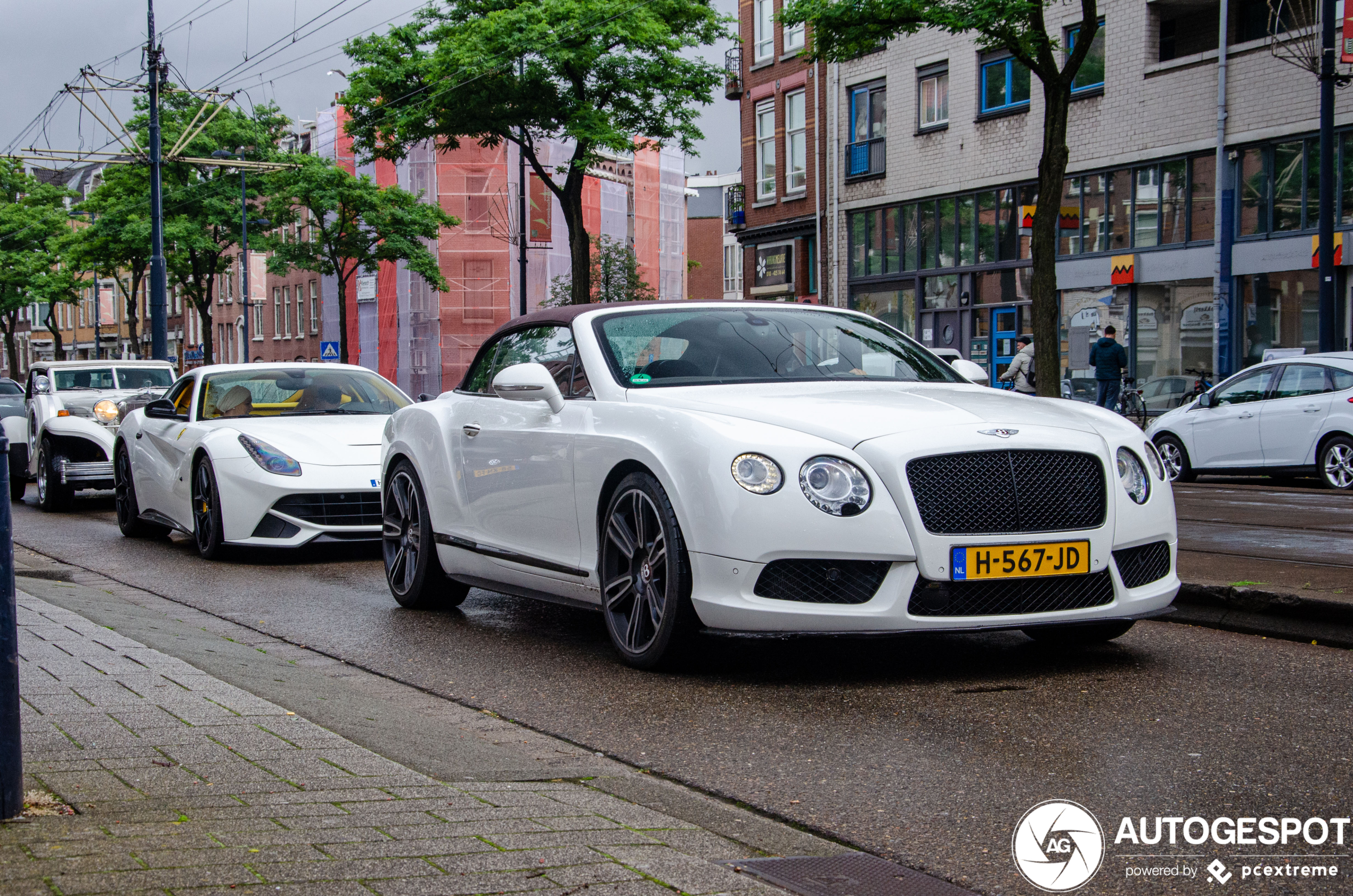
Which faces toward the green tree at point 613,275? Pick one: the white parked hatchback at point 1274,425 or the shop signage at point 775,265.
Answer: the white parked hatchback

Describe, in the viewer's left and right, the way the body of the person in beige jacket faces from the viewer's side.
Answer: facing to the left of the viewer

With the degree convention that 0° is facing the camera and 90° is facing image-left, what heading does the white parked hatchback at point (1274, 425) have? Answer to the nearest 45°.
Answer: approximately 135°

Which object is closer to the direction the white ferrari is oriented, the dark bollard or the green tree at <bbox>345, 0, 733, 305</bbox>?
the dark bollard

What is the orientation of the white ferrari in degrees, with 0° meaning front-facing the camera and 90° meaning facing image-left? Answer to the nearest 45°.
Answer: approximately 315°

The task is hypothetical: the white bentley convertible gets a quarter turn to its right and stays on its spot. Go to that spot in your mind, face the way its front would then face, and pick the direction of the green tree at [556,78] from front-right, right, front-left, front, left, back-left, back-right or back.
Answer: back-right

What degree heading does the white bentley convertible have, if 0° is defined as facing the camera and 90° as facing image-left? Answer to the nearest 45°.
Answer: approximately 315°

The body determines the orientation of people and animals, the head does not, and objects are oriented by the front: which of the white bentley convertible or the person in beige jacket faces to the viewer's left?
the person in beige jacket

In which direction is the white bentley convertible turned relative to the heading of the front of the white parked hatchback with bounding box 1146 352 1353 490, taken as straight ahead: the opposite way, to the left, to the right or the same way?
the opposite way

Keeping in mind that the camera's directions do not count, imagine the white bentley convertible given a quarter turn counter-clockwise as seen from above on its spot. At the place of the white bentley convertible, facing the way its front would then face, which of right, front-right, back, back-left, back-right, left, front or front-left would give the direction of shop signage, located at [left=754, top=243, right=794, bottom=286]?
front-left

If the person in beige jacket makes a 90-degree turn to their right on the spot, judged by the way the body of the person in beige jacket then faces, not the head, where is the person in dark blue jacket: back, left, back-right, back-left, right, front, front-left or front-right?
back-right
